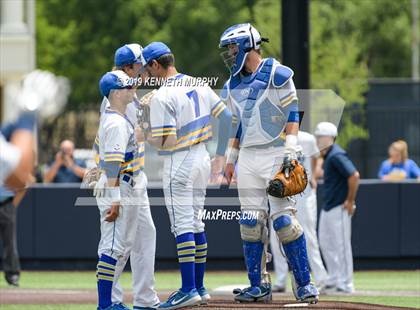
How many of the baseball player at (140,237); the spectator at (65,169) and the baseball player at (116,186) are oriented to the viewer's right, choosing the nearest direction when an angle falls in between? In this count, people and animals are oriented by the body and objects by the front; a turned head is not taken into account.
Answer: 2

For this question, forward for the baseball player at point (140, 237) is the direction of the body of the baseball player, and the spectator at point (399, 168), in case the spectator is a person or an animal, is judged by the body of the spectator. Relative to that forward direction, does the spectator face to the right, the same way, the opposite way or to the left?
to the right

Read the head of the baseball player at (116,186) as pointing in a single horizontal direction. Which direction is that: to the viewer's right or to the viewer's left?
to the viewer's right

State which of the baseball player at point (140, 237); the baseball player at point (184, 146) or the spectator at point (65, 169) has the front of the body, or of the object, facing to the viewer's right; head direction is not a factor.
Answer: the baseball player at point (140, 237)

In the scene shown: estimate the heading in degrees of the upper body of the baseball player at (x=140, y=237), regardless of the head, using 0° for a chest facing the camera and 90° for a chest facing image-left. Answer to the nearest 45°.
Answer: approximately 270°

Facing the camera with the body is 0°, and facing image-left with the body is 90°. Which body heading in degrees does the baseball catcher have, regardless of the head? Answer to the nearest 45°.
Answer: approximately 45°

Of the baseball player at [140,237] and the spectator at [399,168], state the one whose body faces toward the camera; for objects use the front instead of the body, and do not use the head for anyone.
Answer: the spectator

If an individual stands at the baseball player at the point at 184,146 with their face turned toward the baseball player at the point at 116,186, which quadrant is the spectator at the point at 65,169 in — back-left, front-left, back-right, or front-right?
front-right

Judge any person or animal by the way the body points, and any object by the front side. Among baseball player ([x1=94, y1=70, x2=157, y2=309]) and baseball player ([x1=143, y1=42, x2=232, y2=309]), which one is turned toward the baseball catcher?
baseball player ([x1=94, y1=70, x2=157, y2=309])

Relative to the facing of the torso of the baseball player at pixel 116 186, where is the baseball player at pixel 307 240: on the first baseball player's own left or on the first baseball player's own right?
on the first baseball player's own left

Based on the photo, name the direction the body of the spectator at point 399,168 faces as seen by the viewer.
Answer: toward the camera

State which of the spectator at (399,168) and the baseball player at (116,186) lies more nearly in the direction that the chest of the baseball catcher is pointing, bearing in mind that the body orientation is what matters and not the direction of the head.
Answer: the baseball player

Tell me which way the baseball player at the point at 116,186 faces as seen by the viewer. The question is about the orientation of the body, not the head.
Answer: to the viewer's right

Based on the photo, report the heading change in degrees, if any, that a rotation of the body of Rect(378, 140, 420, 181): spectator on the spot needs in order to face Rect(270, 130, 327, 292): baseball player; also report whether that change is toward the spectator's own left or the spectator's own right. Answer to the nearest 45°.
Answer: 0° — they already face them

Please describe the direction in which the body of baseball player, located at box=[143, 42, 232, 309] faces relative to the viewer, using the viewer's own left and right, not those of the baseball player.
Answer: facing away from the viewer and to the left of the viewer

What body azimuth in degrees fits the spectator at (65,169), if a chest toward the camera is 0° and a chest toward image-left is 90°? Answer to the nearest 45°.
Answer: approximately 0°

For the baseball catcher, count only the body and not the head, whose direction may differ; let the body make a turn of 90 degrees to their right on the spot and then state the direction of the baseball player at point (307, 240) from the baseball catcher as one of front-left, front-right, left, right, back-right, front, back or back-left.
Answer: front-right
